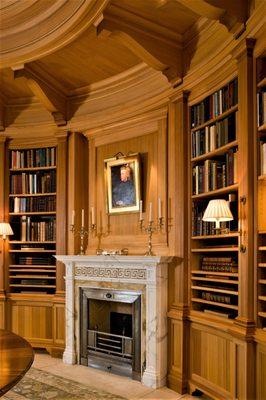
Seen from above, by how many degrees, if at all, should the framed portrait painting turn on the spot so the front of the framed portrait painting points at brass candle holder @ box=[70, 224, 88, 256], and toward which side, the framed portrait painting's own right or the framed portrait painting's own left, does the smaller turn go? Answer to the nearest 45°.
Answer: approximately 90° to the framed portrait painting's own right

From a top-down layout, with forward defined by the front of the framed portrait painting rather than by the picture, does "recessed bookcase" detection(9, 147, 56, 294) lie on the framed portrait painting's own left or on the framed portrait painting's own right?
on the framed portrait painting's own right

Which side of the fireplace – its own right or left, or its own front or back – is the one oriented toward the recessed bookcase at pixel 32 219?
right

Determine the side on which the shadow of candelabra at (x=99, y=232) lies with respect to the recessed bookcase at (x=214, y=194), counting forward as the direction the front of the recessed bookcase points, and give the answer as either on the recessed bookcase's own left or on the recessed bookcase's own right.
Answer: on the recessed bookcase's own right

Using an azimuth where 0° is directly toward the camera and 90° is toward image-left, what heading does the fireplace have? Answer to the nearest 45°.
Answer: approximately 45°

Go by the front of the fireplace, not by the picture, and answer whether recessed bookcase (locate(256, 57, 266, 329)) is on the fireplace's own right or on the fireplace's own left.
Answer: on the fireplace's own left

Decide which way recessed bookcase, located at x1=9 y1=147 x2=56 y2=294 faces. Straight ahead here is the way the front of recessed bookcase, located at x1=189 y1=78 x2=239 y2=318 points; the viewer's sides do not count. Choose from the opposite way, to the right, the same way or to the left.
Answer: to the left

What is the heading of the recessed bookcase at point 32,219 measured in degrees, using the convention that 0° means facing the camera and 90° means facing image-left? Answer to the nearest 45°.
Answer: approximately 0°
